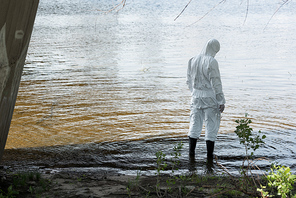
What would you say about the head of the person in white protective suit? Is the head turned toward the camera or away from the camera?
away from the camera

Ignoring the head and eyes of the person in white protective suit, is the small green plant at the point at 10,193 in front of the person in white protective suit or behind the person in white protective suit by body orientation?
behind

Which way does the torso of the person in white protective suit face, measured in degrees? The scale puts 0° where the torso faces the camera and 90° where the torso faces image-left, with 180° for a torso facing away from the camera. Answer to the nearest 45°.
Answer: approximately 225°
